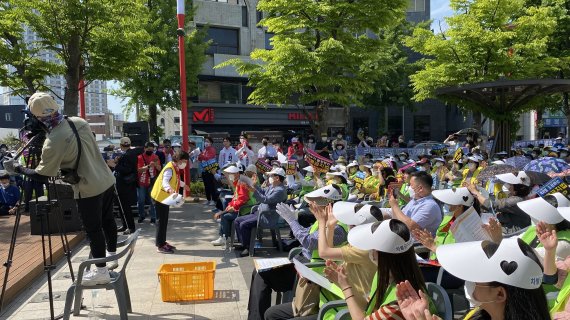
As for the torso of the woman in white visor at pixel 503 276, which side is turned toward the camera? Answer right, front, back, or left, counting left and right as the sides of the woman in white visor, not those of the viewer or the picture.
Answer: left

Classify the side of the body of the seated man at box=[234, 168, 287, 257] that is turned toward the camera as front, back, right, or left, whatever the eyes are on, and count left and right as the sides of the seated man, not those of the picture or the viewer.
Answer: left

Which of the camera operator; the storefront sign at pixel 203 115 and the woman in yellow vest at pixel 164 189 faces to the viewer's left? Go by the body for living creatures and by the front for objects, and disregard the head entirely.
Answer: the camera operator

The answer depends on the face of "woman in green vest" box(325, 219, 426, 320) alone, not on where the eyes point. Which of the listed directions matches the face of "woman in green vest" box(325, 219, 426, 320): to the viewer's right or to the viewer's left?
to the viewer's left

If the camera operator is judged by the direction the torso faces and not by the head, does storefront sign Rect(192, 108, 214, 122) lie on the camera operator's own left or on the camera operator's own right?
on the camera operator's own right

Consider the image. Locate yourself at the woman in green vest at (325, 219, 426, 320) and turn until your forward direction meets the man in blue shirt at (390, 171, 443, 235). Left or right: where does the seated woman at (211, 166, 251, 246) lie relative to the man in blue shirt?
left

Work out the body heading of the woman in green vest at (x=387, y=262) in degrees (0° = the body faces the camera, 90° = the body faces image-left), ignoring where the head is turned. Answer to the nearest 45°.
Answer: approximately 90°

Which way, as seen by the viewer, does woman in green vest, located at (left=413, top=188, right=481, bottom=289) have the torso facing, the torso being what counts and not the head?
to the viewer's left

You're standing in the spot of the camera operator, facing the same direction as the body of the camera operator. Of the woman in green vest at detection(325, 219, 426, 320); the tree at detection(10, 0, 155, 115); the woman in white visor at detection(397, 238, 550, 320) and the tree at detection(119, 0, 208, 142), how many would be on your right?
2

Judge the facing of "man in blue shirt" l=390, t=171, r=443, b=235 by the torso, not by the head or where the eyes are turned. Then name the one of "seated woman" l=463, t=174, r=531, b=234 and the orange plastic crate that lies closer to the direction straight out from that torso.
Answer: the orange plastic crate

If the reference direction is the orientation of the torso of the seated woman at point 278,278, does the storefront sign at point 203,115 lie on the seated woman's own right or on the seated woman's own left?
on the seated woman's own right
